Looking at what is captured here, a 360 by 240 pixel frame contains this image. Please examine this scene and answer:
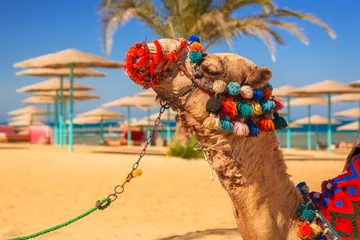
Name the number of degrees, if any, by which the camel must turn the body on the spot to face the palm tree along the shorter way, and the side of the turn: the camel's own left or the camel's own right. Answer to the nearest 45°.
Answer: approximately 90° to the camel's own right

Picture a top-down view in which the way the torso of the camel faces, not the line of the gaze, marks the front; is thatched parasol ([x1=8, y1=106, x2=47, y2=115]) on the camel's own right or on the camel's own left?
on the camel's own right

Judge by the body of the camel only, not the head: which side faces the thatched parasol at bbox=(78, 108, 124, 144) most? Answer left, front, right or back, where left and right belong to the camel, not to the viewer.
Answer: right

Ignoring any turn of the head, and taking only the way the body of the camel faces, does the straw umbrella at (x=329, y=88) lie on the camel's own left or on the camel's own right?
on the camel's own right

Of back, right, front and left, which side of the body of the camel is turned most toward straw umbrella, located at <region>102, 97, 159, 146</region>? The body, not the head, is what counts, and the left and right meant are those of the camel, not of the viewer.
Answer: right

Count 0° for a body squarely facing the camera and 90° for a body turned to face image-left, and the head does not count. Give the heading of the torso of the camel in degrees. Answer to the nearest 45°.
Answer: approximately 90°

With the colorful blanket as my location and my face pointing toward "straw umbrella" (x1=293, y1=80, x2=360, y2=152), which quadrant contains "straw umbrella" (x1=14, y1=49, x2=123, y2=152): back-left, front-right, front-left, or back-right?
front-left
